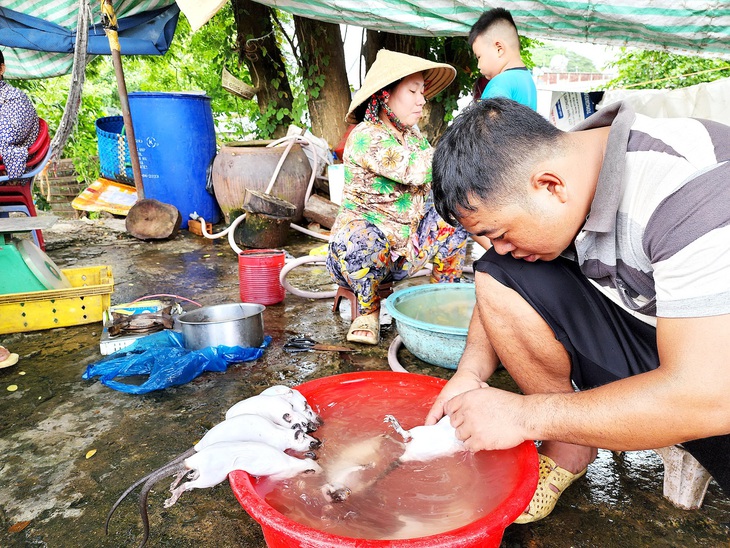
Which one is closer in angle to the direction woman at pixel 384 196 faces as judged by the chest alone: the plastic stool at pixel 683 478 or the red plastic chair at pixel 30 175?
the plastic stool

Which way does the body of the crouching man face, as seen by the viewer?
to the viewer's left

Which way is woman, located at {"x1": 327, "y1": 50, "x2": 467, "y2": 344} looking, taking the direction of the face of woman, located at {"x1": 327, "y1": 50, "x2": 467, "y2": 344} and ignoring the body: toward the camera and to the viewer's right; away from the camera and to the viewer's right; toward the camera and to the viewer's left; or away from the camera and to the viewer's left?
toward the camera and to the viewer's right

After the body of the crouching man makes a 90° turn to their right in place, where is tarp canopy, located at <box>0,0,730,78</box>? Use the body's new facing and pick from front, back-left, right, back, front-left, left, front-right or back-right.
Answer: front

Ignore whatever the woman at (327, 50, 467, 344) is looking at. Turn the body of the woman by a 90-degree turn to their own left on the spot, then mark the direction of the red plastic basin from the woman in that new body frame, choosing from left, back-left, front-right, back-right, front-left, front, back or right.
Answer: back-right

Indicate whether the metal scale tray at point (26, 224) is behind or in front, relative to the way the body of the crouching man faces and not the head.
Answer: in front
